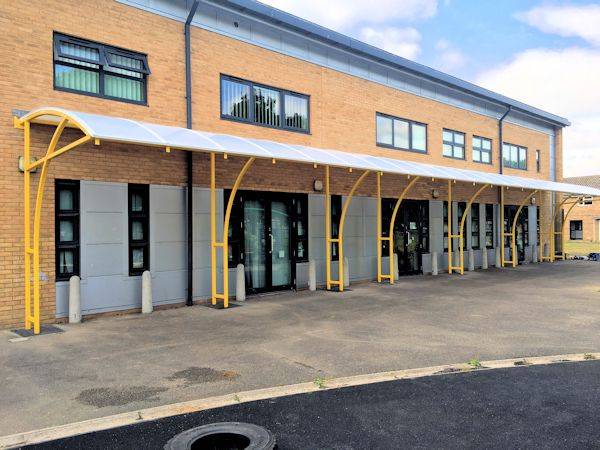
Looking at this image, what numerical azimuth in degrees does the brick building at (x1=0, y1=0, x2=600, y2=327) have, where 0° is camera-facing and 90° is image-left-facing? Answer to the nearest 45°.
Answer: approximately 315°
